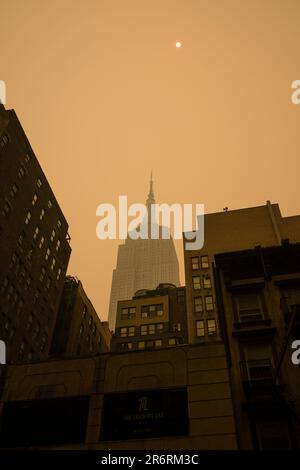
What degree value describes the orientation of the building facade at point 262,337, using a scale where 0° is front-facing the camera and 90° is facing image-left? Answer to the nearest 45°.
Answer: approximately 0°
